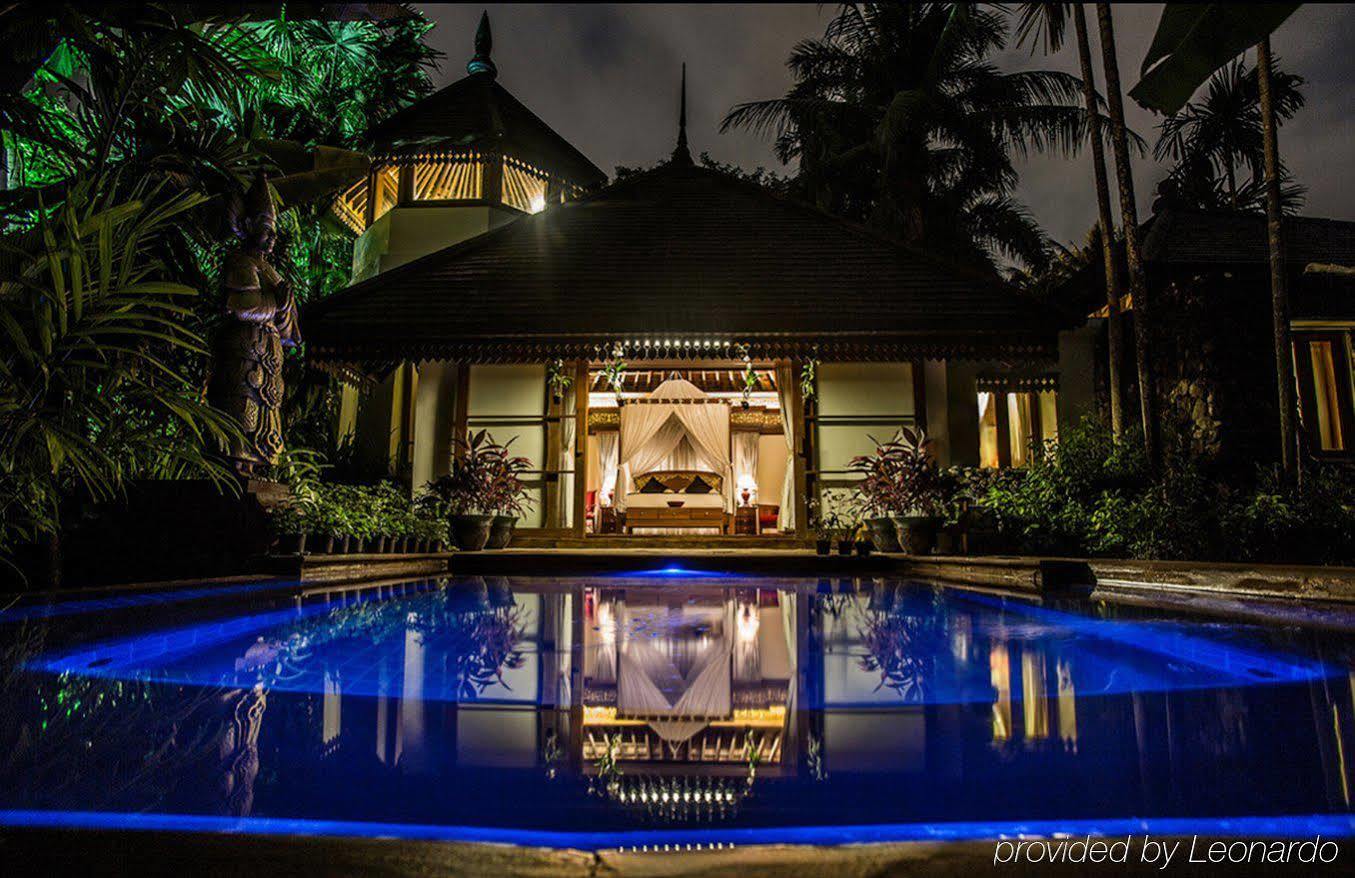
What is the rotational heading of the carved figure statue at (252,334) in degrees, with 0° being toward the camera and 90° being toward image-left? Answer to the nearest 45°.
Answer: approximately 270°

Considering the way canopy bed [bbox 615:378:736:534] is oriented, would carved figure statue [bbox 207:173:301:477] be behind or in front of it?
in front

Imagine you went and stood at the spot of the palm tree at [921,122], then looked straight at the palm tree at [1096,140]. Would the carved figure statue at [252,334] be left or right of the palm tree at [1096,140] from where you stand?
right

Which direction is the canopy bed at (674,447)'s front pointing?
toward the camera

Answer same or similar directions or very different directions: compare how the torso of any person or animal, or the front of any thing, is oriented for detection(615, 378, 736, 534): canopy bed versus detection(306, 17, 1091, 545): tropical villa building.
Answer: same or similar directions

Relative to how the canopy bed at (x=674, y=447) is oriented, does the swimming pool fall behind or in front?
in front

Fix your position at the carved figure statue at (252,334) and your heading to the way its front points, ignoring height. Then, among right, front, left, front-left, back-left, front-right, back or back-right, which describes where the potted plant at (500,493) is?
front-left

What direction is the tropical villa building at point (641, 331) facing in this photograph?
toward the camera
